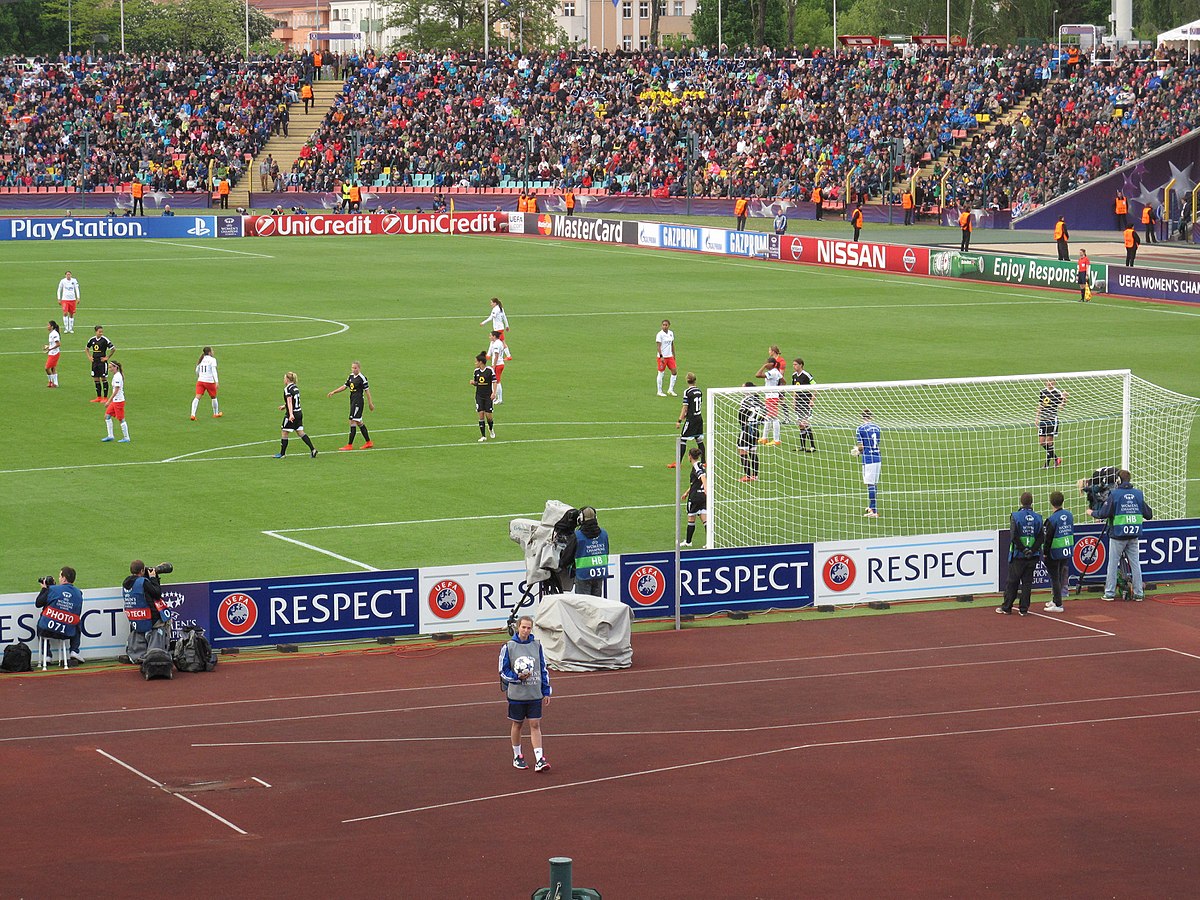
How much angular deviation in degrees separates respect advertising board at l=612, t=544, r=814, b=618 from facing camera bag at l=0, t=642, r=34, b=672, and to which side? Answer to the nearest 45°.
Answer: approximately 45° to its right

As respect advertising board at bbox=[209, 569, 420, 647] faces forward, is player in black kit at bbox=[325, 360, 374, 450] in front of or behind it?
behind

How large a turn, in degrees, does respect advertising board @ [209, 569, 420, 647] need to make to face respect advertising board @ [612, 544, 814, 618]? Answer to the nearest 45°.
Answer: approximately 90° to its left

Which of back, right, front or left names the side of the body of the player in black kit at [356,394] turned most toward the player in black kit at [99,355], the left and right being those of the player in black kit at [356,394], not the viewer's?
right

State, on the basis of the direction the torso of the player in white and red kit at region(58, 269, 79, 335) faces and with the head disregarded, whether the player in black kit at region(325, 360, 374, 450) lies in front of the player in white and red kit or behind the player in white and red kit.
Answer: in front

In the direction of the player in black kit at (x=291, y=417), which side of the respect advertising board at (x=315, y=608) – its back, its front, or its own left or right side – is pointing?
back

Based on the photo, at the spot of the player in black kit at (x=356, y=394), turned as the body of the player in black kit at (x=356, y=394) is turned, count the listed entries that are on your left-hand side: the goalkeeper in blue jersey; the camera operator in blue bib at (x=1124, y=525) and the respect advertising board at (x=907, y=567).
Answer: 3

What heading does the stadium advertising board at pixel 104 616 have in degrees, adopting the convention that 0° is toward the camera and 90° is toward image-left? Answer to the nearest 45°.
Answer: approximately 0°

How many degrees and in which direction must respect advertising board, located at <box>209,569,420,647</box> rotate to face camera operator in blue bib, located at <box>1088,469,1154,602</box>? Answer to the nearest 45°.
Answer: approximately 90° to its left

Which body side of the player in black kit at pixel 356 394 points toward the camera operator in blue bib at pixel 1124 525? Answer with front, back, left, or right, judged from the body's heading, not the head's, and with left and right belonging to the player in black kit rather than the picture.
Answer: left

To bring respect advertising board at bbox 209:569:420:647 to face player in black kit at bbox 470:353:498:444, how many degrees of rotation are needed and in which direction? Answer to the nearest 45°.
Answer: approximately 180°
